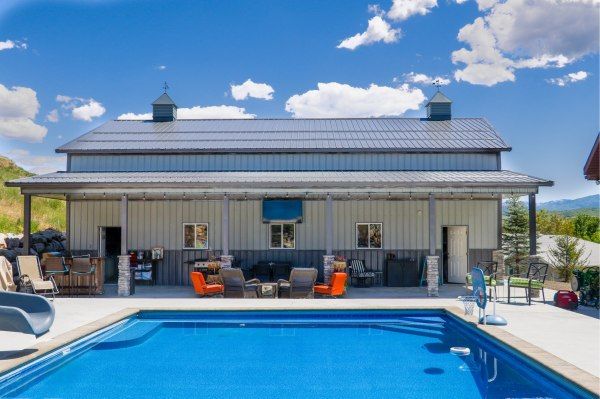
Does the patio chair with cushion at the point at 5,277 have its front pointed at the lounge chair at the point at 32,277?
no

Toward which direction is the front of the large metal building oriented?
toward the camera

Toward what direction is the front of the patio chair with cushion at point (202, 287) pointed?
to the viewer's right

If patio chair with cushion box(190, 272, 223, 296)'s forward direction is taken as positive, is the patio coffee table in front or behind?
in front

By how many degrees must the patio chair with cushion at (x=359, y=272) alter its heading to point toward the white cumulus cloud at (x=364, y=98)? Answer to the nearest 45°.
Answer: approximately 135° to its left

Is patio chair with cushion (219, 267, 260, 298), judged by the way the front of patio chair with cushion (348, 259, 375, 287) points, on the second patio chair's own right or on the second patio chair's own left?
on the second patio chair's own right

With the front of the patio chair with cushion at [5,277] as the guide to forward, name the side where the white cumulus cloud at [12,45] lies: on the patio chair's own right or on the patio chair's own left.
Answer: on the patio chair's own left

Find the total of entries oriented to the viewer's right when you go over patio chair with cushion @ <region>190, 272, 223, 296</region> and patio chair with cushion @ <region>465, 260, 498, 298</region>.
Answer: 1

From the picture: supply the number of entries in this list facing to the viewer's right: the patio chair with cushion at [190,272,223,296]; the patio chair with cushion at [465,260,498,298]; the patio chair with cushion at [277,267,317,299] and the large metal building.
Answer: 1

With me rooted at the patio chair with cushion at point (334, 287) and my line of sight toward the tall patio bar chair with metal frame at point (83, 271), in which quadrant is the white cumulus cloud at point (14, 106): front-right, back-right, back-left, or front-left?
front-right

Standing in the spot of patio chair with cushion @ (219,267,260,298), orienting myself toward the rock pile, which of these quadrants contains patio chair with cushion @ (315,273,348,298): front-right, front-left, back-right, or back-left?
back-right
